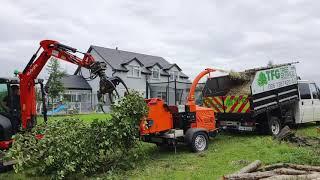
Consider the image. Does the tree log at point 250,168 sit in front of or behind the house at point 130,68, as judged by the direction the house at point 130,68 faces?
in front

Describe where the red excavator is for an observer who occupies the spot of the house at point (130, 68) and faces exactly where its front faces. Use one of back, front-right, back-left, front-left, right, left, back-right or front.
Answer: front-right

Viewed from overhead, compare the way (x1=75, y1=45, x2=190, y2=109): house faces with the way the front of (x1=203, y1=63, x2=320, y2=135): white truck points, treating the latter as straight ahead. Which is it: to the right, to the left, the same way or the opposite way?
to the right

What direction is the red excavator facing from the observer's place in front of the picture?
facing to the right of the viewer

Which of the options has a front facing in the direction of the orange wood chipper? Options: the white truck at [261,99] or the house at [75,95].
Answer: the house

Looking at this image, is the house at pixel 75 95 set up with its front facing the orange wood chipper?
yes

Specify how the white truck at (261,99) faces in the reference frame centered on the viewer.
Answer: facing away from the viewer and to the right of the viewer

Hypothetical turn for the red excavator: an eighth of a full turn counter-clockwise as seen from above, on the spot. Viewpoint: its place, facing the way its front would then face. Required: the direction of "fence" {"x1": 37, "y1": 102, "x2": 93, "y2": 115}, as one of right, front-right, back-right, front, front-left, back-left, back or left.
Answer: front-left

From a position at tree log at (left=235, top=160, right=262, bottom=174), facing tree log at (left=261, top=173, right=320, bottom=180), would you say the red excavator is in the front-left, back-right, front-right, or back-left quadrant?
back-right

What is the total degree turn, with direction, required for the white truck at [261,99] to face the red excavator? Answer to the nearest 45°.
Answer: approximately 180°

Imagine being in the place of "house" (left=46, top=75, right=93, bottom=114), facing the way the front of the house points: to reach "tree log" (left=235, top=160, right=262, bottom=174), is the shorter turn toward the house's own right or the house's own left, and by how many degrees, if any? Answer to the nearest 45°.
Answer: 0° — it already faces it

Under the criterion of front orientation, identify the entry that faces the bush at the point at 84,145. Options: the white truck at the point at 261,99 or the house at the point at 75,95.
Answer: the house

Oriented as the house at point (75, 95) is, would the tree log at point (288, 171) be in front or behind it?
in front

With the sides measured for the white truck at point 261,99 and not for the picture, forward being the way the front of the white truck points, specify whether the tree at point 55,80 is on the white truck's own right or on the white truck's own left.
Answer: on the white truck's own left

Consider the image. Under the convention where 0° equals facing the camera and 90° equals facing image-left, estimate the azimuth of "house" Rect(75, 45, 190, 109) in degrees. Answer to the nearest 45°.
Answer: approximately 315°

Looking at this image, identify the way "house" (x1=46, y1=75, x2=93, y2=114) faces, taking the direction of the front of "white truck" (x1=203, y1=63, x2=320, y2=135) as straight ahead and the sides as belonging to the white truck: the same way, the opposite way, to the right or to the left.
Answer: to the right

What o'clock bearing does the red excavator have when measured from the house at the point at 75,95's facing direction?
The red excavator is roughly at 12 o'clock from the house.

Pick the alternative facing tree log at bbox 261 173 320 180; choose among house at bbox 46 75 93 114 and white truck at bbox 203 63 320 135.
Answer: the house
